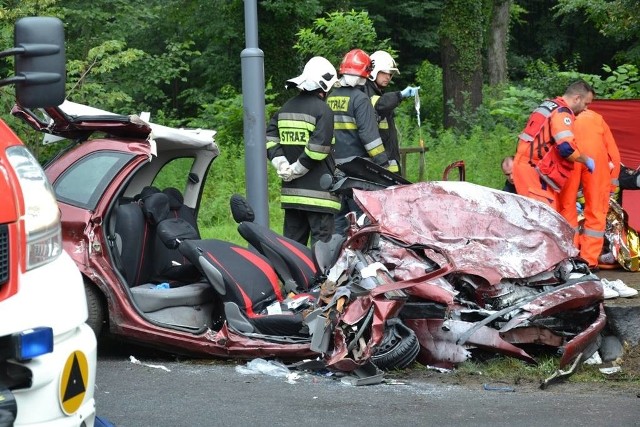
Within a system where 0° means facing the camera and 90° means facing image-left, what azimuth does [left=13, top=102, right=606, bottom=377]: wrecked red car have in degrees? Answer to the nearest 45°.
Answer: approximately 315°

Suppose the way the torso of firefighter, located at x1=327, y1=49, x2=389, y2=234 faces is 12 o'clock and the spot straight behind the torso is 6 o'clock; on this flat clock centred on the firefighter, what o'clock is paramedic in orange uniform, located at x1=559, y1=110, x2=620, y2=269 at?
The paramedic in orange uniform is roughly at 2 o'clock from the firefighter.

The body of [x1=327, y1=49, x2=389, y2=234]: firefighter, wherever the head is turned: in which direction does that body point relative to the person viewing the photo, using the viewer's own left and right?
facing away from the viewer and to the right of the viewer

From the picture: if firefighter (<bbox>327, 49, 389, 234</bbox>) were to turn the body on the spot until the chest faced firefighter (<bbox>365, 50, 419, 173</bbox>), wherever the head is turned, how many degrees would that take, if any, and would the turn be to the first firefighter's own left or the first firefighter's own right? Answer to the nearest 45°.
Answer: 0° — they already face them

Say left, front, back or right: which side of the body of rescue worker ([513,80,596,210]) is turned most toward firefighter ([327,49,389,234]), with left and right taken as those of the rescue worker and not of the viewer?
back

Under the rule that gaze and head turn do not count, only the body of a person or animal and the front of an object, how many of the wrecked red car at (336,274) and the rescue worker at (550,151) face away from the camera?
0

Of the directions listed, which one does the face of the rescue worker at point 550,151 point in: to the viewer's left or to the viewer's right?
to the viewer's right

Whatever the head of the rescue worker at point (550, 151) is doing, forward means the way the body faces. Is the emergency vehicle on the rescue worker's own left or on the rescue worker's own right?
on the rescue worker's own right

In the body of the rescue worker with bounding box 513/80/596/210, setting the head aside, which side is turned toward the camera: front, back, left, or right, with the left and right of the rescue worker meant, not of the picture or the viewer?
right

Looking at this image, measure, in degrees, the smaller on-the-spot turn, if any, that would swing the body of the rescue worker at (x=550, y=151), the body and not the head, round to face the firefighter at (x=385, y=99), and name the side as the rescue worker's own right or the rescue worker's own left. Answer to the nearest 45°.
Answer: approximately 135° to the rescue worker's own left

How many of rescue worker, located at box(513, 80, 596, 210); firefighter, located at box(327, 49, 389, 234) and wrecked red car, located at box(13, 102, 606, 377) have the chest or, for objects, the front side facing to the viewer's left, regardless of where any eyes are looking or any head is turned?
0

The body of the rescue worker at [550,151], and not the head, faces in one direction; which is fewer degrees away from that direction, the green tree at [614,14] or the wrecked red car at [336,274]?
the green tree
